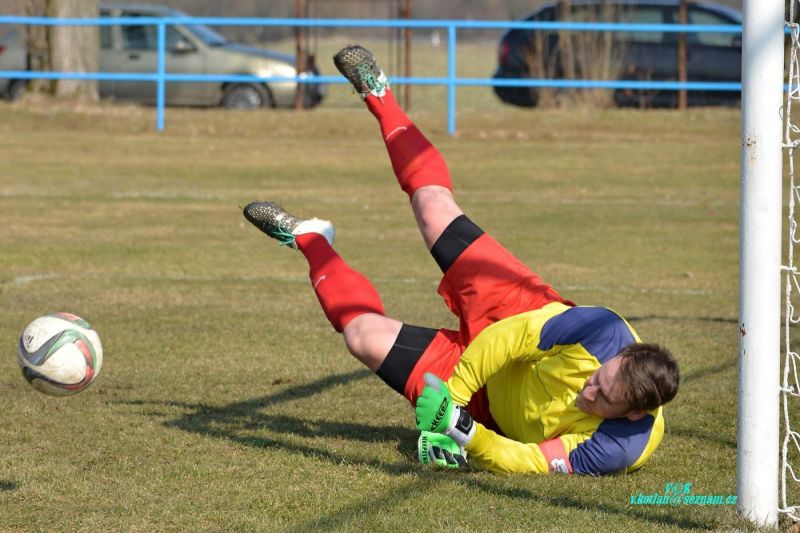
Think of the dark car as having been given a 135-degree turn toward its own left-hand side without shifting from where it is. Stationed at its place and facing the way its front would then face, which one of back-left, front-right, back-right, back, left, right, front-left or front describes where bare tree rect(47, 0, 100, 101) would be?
front-left

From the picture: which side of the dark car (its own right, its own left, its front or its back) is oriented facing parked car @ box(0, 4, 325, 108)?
back

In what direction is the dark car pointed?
to the viewer's right

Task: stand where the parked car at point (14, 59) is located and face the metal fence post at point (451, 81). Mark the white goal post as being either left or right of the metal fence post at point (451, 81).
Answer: right

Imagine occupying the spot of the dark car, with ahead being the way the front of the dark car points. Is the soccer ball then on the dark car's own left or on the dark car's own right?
on the dark car's own right

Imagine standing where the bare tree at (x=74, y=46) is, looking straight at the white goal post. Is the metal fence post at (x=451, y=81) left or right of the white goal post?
left

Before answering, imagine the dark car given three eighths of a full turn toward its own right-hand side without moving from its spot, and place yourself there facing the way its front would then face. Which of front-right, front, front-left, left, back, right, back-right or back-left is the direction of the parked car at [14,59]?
front-right

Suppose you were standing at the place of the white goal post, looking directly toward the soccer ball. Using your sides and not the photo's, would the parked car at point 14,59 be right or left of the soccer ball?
right

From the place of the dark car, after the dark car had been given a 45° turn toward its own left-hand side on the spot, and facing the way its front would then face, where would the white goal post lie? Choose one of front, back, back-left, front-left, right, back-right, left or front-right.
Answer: back-right

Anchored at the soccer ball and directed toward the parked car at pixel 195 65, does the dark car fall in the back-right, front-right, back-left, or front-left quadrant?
front-right
